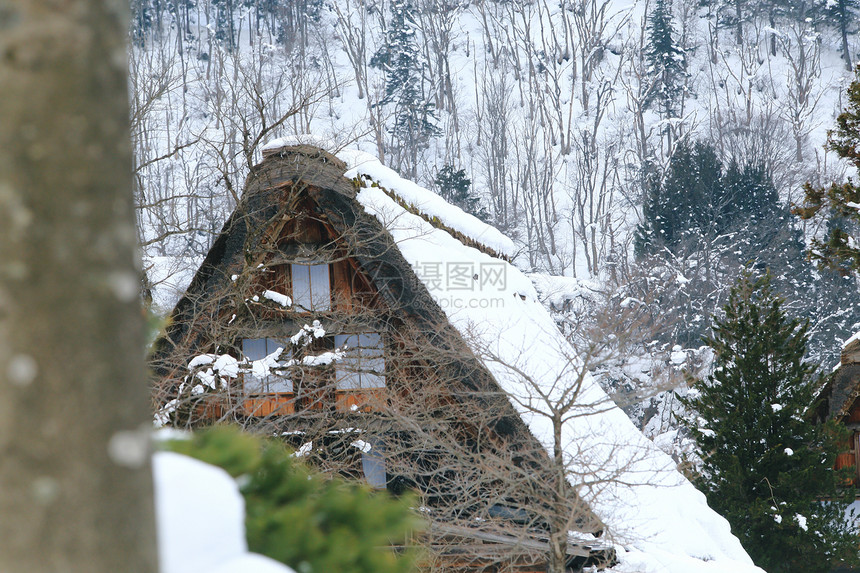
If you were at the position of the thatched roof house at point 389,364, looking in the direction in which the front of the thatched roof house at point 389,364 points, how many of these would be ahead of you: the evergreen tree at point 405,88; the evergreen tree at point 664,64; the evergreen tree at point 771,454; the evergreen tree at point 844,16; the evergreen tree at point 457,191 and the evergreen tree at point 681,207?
0

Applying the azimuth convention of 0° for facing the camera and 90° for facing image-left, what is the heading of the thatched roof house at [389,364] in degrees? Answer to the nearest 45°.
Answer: approximately 45°

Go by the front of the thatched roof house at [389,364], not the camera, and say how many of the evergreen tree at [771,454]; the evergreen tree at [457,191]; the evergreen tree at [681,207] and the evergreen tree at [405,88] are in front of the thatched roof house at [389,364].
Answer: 0

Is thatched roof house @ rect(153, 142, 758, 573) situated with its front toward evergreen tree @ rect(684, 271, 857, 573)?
no

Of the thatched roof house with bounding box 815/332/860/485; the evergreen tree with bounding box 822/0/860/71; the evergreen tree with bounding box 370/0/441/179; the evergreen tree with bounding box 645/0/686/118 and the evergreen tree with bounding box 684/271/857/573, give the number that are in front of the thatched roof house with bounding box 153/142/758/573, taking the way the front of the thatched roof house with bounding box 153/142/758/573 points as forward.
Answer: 0

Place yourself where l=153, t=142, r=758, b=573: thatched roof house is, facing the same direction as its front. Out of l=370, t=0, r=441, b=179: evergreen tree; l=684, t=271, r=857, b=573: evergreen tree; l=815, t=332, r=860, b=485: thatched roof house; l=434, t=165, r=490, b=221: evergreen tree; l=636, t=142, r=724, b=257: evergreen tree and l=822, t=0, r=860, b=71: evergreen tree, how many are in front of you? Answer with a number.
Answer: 0

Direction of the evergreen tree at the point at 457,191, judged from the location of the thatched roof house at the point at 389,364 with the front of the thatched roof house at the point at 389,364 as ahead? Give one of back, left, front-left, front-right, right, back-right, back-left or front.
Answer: back-right

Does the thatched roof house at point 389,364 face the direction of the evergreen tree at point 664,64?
no

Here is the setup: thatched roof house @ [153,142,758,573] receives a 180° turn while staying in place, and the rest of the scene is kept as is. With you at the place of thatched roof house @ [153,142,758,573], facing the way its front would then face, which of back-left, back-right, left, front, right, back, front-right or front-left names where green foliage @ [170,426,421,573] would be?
back-right

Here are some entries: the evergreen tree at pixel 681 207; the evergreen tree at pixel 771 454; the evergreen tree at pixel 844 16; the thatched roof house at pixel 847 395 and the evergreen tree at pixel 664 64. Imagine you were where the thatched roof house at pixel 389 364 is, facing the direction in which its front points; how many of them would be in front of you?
0

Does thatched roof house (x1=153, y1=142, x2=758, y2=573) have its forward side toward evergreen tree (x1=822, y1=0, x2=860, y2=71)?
no

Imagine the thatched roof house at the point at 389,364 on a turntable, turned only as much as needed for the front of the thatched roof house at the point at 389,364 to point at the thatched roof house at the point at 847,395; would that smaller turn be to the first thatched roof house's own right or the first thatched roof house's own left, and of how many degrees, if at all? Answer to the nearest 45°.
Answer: approximately 180°

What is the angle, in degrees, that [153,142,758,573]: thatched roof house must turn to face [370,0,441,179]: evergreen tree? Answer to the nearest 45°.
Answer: approximately 135° to its right
